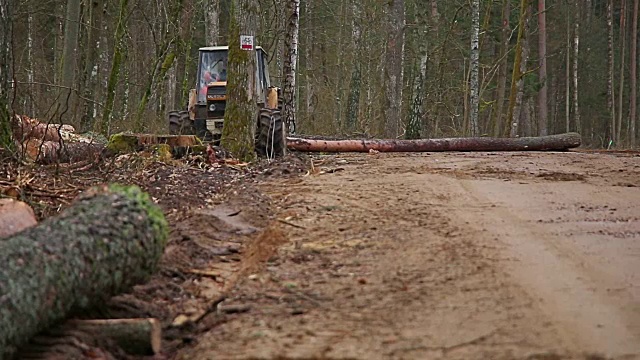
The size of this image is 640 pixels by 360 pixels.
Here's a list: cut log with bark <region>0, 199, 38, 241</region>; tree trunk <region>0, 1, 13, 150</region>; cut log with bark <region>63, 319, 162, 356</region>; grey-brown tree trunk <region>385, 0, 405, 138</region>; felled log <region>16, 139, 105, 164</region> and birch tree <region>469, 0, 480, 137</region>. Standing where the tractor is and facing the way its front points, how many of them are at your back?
2

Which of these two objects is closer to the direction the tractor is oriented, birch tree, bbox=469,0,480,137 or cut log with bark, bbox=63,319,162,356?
the cut log with bark

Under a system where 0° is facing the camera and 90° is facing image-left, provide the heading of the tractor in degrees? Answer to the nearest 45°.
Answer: approximately 45°

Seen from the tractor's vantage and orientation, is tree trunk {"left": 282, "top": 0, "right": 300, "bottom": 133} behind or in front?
behind

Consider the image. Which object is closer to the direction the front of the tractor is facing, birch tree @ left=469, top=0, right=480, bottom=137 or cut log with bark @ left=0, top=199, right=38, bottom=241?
the cut log with bark

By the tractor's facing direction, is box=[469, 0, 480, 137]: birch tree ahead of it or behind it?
behind

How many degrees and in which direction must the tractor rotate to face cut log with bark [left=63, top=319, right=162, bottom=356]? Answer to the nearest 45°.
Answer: approximately 45° to its left

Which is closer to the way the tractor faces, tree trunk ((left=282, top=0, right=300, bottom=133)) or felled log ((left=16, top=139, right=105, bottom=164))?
the felled log

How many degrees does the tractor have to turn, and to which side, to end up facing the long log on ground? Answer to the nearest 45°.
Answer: approximately 135° to its left

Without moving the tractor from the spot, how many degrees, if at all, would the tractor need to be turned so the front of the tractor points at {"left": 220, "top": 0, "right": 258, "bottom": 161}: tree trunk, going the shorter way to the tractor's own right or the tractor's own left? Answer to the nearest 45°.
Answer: approximately 45° to the tractor's own left

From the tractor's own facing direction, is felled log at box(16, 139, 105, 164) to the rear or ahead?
ahead

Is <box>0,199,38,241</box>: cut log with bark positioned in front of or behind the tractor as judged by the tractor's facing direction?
in front

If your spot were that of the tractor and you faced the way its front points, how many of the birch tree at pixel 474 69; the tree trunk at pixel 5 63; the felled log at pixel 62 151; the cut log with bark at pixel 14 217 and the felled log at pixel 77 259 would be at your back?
1

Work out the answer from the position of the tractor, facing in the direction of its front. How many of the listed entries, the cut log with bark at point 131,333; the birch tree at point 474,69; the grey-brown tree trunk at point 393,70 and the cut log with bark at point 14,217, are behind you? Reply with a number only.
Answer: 2

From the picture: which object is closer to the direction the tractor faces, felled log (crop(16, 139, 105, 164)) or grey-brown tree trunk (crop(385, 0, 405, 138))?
the felled log
